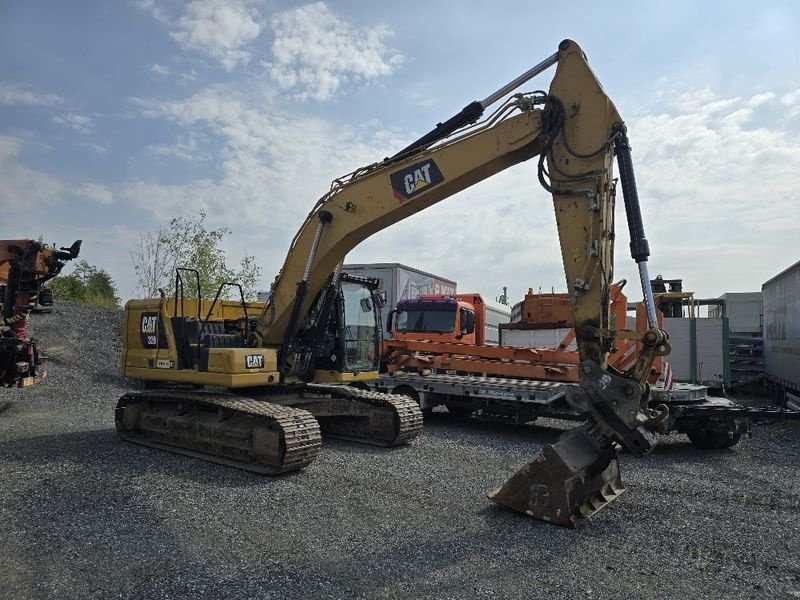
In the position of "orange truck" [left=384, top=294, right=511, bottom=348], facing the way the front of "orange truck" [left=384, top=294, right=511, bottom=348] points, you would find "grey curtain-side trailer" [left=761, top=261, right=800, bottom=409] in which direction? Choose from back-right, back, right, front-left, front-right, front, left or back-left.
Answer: back-left

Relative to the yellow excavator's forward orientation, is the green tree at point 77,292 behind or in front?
behind

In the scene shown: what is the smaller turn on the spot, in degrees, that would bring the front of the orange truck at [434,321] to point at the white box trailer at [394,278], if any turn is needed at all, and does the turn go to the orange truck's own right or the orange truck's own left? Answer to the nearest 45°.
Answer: approximately 135° to the orange truck's own right

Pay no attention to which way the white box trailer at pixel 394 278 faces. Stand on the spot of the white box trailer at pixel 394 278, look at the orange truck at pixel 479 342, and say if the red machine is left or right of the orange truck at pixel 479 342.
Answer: right

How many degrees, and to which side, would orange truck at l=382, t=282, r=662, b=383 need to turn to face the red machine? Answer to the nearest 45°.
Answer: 0° — it already faces it

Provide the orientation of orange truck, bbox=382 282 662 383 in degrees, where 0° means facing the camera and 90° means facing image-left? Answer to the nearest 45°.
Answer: approximately 45°

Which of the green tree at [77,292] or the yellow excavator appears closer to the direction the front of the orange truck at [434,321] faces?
the yellow excavator

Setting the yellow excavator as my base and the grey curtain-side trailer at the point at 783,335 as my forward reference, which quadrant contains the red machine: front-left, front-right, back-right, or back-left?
back-left

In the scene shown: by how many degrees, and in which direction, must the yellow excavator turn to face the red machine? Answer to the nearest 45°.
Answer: approximately 180°
